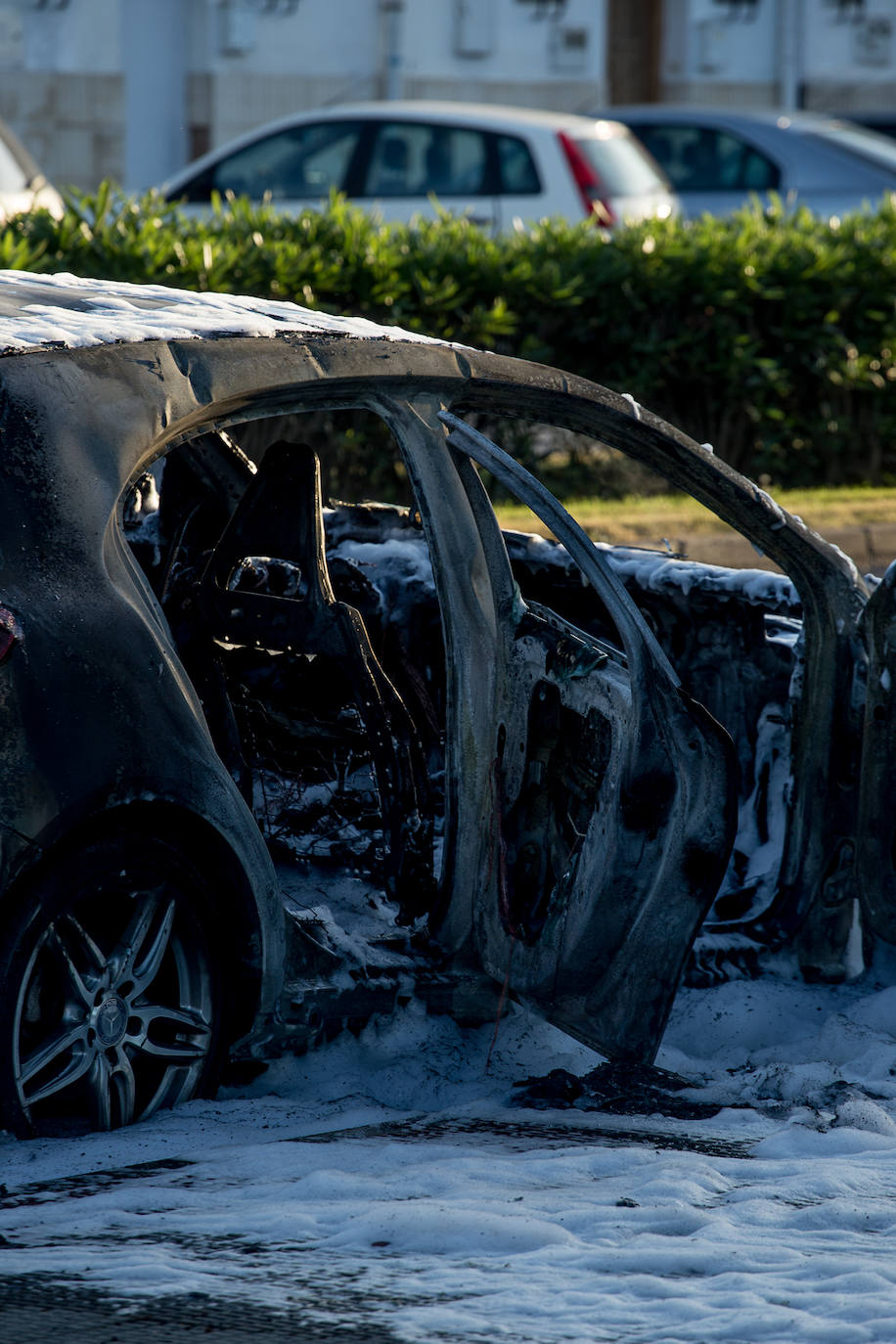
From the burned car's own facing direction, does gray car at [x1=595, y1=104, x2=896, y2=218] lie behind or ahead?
ahead

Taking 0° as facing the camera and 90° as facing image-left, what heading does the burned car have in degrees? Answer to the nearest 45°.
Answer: approximately 225°

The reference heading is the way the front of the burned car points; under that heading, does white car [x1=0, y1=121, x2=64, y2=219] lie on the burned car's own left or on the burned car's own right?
on the burned car's own left
